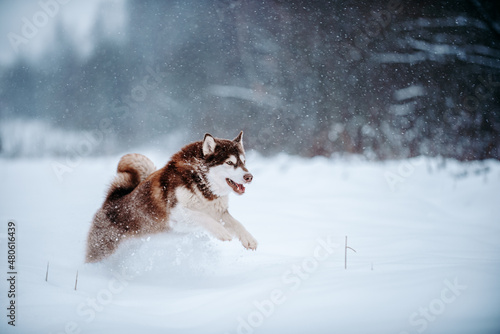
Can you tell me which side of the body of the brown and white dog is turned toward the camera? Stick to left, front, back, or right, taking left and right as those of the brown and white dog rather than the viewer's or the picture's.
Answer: right
